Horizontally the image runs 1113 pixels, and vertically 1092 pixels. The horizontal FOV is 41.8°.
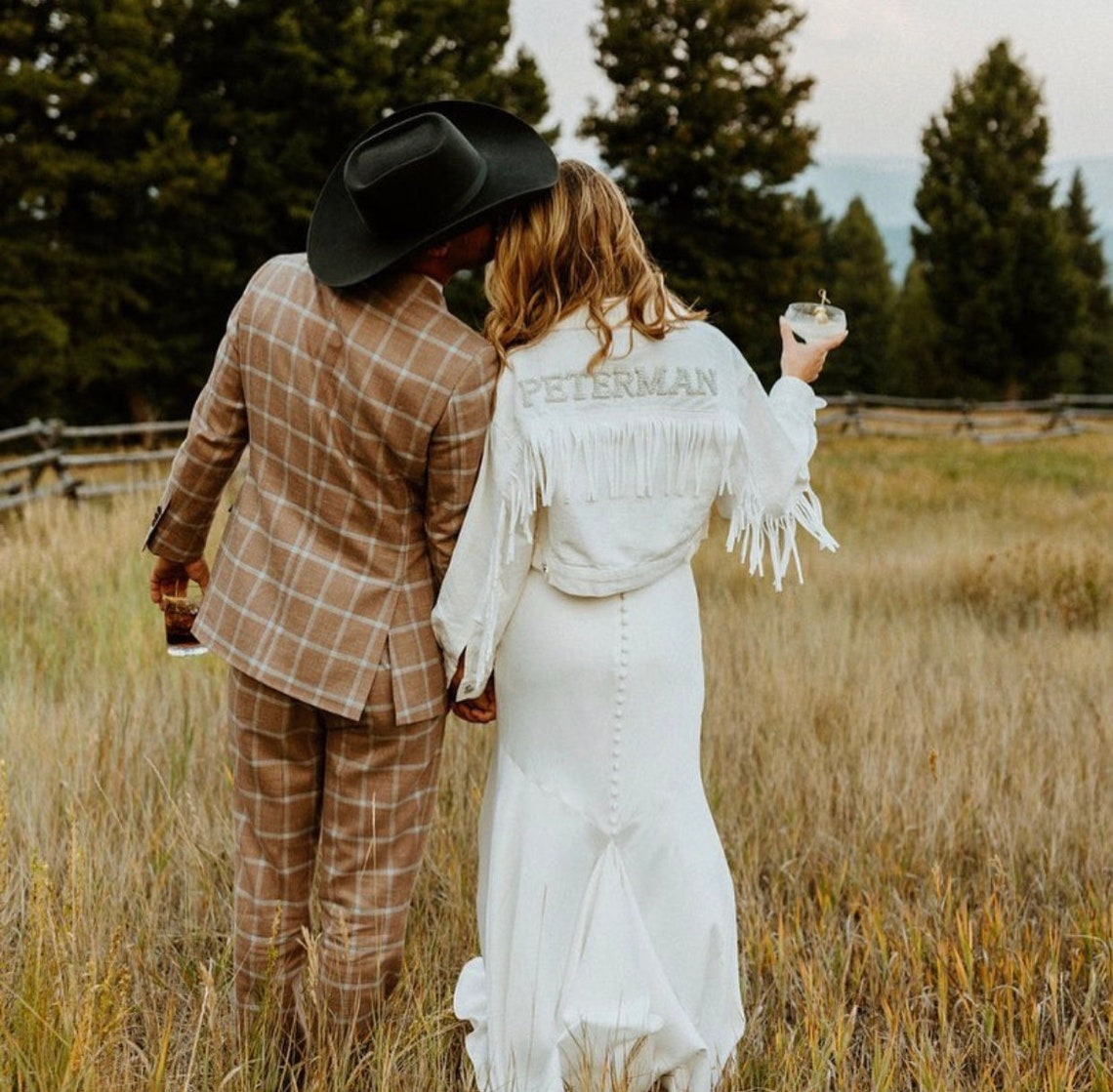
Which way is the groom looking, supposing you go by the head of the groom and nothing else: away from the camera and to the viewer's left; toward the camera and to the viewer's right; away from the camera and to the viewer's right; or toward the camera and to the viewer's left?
away from the camera and to the viewer's right

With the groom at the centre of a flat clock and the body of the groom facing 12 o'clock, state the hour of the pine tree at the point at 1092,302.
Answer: The pine tree is roughly at 1 o'clock from the groom.

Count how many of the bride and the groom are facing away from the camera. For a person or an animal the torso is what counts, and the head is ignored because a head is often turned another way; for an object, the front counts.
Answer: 2

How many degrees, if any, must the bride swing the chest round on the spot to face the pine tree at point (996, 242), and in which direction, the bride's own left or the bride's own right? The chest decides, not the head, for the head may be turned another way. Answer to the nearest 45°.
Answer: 0° — they already face it

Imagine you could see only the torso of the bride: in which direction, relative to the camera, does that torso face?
away from the camera

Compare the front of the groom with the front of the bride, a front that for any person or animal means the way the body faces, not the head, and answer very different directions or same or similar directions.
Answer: same or similar directions

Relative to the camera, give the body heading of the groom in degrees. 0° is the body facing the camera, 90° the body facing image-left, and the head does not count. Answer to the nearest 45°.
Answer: approximately 180°
